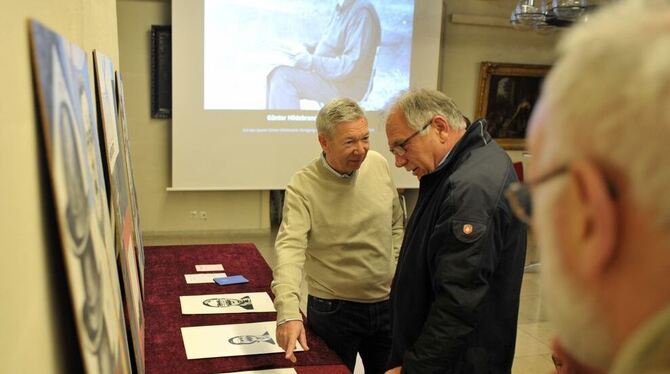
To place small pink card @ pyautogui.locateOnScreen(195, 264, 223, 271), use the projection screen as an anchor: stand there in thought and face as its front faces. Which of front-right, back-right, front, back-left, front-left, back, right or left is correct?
front

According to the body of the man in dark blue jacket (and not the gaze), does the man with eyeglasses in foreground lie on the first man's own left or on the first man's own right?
on the first man's own left

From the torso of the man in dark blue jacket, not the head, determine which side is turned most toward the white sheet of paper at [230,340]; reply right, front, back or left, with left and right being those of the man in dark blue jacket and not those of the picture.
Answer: front

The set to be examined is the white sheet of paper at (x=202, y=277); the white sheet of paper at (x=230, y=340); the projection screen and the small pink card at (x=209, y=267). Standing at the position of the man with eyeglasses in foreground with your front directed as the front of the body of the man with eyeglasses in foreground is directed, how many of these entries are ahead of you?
4

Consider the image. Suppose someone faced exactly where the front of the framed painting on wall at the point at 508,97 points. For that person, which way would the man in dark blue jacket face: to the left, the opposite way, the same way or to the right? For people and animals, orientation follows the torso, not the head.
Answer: to the right

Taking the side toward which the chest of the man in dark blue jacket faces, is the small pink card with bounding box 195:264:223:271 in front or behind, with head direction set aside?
in front

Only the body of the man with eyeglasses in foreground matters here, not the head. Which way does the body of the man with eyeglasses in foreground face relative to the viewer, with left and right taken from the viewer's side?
facing away from the viewer and to the left of the viewer

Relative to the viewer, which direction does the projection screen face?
toward the camera

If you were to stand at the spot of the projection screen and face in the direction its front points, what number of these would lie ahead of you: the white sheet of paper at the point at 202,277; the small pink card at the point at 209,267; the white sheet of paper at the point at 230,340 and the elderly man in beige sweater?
4

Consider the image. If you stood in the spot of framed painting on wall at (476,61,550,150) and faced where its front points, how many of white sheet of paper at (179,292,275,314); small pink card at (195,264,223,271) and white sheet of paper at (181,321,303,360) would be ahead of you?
3

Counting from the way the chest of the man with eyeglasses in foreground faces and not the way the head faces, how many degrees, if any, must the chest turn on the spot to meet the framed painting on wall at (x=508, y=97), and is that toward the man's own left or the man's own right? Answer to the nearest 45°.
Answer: approximately 45° to the man's own right

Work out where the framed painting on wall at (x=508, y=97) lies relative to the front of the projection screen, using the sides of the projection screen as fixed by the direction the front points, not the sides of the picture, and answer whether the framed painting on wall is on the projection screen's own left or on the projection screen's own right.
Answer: on the projection screen's own left

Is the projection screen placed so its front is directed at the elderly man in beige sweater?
yes

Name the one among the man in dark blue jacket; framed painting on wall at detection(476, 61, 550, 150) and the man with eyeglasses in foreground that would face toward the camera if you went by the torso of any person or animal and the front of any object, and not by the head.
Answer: the framed painting on wall

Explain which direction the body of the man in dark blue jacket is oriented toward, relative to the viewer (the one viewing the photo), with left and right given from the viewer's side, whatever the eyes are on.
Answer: facing to the left of the viewer

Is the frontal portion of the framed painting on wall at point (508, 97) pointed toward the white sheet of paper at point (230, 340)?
yes

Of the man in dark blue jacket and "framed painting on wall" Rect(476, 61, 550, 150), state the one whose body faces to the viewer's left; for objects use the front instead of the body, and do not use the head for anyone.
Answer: the man in dark blue jacket

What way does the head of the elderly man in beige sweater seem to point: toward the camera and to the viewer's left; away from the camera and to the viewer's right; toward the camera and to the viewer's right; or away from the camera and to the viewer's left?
toward the camera and to the viewer's right

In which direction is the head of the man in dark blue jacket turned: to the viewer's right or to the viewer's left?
to the viewer's left

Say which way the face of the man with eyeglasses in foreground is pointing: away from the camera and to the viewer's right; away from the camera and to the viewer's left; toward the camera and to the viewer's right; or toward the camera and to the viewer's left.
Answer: away from the camera and to the viewer's left

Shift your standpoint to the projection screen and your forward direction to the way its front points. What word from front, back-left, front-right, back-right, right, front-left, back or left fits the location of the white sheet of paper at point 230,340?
front
